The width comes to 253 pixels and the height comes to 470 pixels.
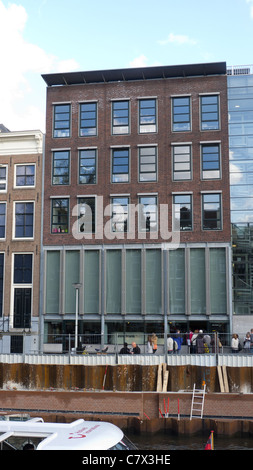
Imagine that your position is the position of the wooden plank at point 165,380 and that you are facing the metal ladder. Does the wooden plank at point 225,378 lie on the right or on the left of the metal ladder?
left

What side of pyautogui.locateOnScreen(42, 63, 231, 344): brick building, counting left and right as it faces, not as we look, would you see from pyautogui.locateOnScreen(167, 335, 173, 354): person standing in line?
front

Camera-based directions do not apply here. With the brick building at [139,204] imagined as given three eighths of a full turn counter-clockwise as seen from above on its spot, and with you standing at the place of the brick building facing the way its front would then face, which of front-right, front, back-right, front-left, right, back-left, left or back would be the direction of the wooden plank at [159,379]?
back-right

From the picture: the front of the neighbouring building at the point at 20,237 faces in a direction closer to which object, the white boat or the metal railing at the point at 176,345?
the white boat

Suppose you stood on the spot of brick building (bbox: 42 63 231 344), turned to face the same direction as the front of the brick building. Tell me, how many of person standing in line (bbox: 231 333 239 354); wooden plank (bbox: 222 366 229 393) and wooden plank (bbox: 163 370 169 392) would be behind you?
0

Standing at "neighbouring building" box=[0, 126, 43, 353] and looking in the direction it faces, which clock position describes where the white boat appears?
The white boat is roughly at 12 o'clock from the neighbouring building.

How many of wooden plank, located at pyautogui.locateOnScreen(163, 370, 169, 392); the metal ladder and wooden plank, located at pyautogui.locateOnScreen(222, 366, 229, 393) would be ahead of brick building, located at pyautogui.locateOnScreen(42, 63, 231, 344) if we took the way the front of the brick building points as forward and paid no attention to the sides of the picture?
3

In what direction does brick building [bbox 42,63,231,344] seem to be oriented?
toward the camera

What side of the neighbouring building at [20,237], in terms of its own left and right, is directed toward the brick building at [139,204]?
left

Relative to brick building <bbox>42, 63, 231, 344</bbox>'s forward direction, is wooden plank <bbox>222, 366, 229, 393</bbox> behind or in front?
in front

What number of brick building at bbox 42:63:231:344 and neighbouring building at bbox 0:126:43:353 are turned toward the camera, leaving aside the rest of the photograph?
2

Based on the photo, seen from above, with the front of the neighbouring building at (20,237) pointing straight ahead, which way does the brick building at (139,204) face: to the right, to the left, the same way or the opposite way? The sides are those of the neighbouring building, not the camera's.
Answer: the same way

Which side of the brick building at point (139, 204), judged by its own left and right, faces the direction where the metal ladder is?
front
